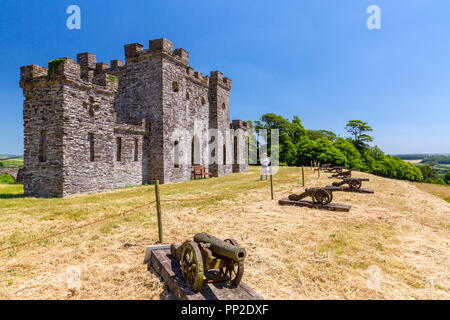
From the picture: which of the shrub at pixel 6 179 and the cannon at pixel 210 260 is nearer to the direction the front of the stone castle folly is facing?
the cannon

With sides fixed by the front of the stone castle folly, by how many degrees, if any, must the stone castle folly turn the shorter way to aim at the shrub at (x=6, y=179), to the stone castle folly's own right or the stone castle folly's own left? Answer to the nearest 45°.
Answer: approximately 180°

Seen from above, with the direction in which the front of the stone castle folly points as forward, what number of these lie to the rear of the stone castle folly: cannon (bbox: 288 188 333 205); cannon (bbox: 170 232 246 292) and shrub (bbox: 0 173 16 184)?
1

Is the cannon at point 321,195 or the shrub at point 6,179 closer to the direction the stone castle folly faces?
the cannon
